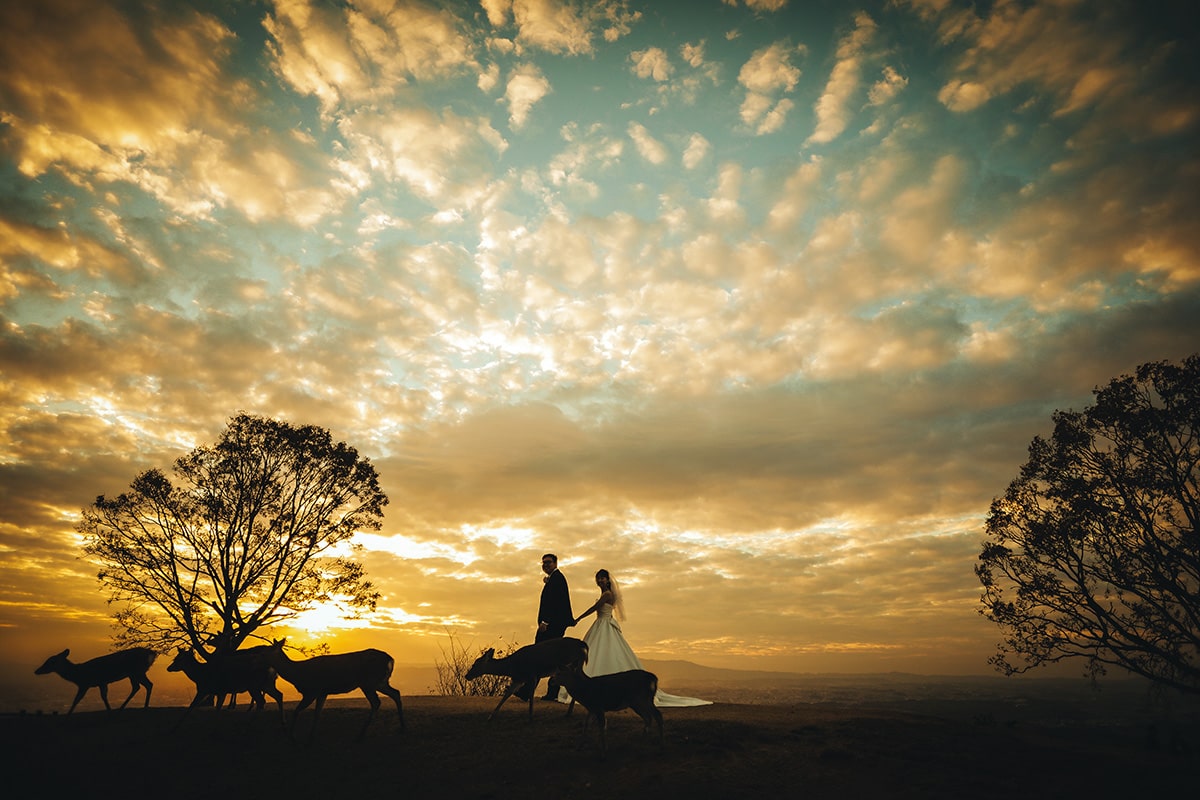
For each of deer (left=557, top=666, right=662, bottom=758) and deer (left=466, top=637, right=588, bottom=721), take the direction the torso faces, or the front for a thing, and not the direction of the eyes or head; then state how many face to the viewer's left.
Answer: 2

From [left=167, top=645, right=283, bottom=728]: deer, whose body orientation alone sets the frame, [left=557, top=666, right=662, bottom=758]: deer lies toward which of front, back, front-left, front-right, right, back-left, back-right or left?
back-left

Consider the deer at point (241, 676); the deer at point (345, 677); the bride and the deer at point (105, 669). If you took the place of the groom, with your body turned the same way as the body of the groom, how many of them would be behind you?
1

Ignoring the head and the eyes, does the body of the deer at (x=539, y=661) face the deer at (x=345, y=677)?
yes

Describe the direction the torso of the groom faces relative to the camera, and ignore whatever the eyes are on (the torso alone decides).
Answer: to the viewer's left

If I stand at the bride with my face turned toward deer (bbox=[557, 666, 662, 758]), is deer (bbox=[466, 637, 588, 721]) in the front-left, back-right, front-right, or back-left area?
front-right

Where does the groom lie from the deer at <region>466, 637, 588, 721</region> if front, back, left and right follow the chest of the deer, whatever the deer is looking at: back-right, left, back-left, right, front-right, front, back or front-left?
right

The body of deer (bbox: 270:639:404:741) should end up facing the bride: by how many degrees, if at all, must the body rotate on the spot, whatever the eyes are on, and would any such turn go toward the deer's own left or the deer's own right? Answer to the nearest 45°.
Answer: approximately 180°

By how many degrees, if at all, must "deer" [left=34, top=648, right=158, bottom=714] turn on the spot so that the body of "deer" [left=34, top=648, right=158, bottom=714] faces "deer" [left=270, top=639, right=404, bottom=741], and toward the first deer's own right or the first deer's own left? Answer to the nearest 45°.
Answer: approximately 135° to the first deer's own left

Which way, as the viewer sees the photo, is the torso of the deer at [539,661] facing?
to the viewer's left

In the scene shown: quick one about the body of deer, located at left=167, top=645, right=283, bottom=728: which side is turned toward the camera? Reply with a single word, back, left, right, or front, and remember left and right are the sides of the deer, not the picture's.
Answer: left

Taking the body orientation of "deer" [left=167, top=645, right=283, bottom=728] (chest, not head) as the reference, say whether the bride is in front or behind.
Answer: behind

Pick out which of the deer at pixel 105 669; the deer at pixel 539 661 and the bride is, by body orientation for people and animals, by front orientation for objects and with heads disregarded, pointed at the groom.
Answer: the bride

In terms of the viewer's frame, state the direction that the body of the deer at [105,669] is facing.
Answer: to the viewer's left

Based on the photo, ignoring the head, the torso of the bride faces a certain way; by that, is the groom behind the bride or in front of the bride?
in front

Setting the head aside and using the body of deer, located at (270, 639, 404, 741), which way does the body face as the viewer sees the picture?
to the viewer's left

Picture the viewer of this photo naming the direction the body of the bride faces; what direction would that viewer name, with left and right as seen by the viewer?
facing to the left of the viewer

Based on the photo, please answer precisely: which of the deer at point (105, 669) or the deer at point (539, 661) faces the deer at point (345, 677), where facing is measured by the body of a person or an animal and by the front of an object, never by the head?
the deer at point (539, 661)
